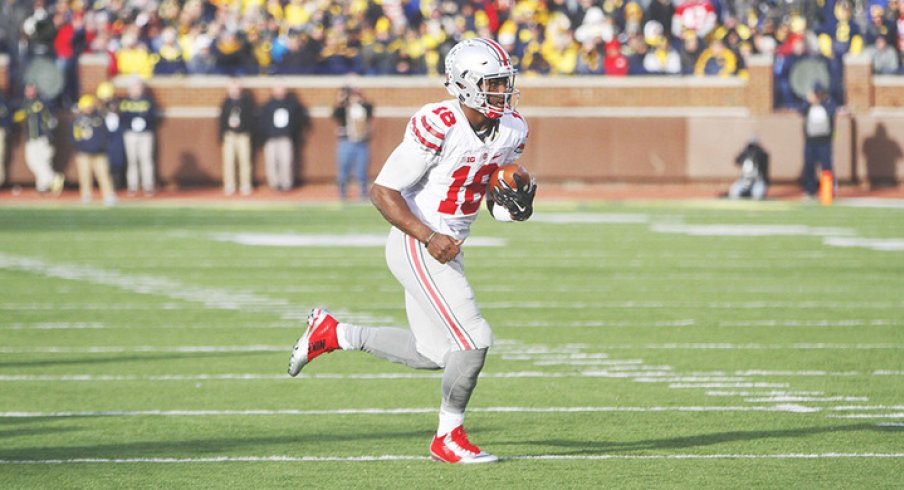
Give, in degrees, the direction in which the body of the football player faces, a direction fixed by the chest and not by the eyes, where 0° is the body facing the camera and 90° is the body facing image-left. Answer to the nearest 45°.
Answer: approximately 315°

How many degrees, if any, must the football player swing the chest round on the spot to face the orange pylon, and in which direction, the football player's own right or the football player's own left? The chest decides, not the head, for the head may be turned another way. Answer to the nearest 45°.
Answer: approximately 135° to the football player's own left
